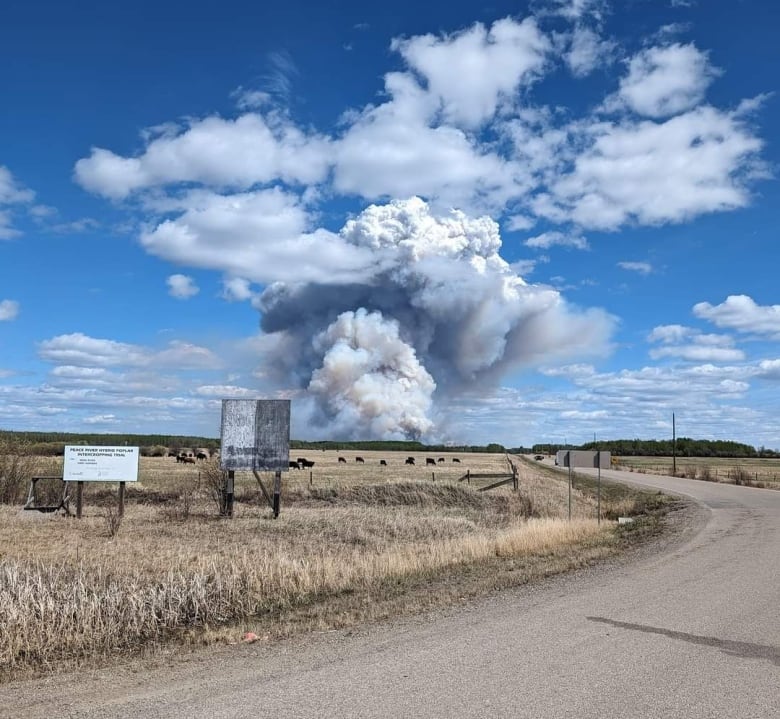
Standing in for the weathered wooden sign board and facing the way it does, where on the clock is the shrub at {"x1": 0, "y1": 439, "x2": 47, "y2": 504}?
The shrub is roughly at 4 o'clock from the weathered wooden sign board.

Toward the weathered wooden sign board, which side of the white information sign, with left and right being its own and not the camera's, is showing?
left

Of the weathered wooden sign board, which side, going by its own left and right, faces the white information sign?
right

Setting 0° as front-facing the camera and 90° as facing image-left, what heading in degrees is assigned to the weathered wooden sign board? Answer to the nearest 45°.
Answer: approximately 0°

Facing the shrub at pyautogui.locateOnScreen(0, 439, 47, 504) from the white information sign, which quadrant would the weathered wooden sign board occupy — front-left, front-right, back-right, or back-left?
back-right

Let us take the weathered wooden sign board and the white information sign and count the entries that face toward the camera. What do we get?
2

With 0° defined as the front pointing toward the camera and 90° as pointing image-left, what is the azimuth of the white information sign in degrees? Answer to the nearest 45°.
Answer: approximately 0°

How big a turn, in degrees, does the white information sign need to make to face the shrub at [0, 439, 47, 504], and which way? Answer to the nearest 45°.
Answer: approximately 135° to its right
